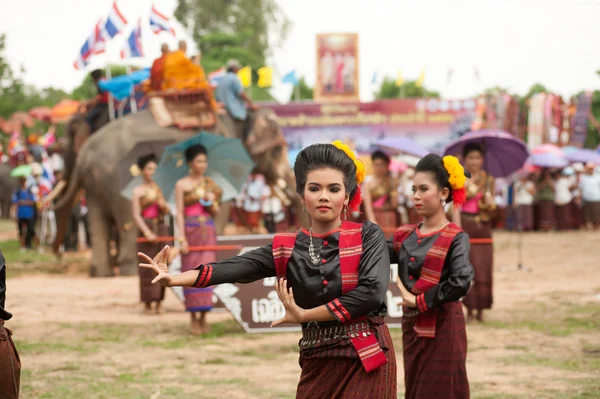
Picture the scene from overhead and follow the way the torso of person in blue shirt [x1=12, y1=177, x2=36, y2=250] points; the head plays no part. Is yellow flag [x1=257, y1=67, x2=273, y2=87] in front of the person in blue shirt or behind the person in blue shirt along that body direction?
behind

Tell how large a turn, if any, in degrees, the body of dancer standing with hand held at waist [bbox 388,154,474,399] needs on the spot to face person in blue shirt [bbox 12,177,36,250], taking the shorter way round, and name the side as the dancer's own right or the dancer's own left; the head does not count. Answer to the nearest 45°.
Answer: approximately 90° to the dancer's own right

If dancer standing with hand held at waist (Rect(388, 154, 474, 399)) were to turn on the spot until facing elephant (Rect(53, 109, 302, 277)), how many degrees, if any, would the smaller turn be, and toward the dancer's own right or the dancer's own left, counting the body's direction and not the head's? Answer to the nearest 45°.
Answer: approximately 90° to the dancer's own right

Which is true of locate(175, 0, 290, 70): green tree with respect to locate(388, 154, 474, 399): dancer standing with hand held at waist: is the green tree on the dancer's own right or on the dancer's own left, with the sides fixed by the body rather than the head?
on the dancer's own right

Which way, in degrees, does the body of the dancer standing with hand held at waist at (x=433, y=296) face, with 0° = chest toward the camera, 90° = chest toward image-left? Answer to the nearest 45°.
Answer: approximately 45°

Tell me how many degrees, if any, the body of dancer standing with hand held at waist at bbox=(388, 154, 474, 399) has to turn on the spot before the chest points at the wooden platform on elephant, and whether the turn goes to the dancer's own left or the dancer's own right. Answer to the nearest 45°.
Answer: approximately 135° to the dancer's own right

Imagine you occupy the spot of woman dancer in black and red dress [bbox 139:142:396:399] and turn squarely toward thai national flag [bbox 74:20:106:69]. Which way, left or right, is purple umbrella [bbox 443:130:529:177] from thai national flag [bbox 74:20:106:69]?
right

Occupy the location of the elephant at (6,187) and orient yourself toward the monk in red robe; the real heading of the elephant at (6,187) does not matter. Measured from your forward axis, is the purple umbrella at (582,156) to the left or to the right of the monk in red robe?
left

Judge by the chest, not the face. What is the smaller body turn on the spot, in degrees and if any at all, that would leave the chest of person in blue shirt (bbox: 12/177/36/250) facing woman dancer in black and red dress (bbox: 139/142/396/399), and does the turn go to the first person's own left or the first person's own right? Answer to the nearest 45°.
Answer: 0° — they already face them
